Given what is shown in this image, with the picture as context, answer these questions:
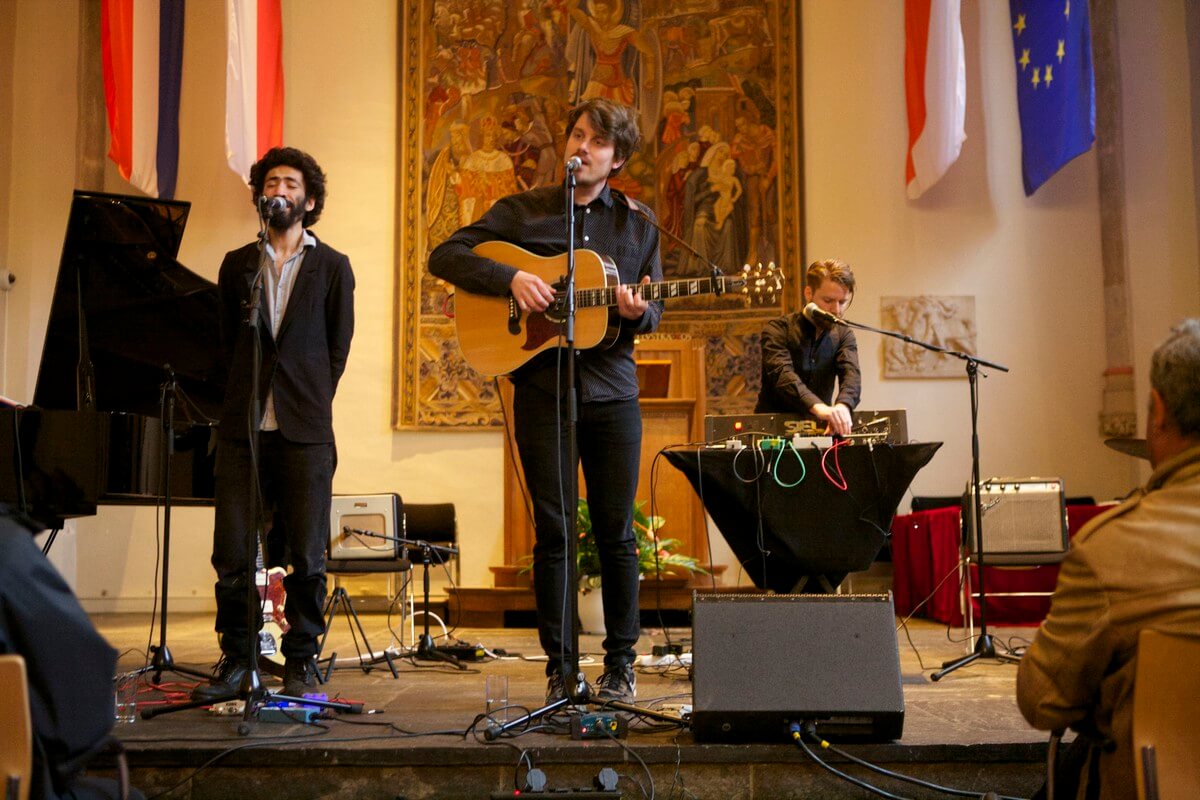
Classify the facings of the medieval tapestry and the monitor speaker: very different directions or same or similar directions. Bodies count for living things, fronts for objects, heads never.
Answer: very different directions

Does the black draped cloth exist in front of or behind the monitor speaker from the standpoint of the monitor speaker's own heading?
in front

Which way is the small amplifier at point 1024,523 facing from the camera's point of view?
toward the camera

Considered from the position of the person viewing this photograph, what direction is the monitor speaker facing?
facing away from the viewer

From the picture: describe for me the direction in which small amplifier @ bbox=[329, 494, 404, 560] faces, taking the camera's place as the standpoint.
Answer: facing the viewer

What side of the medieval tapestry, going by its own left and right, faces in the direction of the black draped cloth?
front

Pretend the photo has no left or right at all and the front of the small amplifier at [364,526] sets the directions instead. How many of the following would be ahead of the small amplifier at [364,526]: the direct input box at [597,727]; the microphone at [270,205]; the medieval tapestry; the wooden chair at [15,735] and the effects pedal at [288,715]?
4

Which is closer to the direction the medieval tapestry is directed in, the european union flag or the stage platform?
the stage platform

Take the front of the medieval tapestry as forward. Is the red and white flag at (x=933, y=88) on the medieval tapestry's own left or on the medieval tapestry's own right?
on the medieval tapestry's own left

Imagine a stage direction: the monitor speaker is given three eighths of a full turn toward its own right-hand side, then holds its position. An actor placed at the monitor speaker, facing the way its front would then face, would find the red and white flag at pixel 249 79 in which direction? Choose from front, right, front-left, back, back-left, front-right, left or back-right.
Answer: back

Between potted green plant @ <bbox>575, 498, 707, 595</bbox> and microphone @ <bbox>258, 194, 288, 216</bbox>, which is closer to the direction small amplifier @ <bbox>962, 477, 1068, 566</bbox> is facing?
the microphone

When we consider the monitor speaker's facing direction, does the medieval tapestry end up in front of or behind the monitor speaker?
in front

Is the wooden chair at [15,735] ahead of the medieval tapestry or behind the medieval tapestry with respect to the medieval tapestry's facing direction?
ahead

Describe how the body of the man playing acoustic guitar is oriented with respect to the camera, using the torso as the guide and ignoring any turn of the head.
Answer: toward the camera

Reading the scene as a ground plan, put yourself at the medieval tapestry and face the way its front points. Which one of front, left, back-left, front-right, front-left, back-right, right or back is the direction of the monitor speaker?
front

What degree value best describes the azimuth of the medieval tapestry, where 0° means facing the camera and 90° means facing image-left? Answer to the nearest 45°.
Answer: approximately 0°
